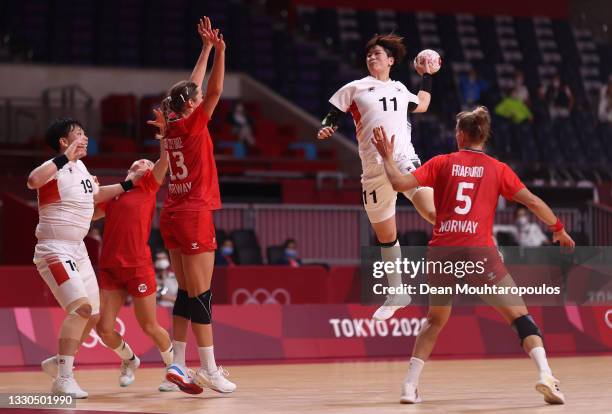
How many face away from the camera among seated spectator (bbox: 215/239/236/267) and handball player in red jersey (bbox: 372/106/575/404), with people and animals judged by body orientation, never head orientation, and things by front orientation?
1

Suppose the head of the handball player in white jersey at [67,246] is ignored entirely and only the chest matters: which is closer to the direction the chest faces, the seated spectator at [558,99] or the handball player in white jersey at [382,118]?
the handball player in white jersey

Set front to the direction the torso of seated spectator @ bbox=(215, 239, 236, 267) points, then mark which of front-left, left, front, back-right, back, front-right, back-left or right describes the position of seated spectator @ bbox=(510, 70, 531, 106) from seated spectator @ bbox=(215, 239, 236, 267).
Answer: back-left

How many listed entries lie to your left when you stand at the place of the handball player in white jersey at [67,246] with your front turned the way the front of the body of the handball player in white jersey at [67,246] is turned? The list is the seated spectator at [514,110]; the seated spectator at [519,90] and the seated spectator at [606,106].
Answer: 3

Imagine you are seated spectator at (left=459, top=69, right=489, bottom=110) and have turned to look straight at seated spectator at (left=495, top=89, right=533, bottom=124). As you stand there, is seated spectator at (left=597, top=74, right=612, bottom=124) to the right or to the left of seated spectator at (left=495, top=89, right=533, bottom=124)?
left

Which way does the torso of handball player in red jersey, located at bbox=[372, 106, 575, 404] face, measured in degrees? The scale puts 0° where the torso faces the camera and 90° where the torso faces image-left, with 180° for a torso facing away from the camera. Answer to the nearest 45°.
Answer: approximately 180°

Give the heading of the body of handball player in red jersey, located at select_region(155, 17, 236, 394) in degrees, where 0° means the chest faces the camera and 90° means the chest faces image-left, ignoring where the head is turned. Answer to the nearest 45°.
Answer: approximately 225°

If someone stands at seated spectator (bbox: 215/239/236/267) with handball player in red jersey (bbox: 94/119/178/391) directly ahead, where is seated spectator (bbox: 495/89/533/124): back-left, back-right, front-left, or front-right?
back-left

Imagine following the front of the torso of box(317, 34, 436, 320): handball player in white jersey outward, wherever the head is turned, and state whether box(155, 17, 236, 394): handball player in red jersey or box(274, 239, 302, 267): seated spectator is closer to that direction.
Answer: the handball player in red jersey

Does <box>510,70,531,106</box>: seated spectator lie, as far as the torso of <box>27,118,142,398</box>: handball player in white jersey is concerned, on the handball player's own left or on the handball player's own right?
on the handball player's own left

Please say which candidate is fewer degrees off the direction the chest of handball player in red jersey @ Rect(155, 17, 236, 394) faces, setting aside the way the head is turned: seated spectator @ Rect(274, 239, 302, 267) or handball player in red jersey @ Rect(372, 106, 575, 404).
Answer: the seated spectator
